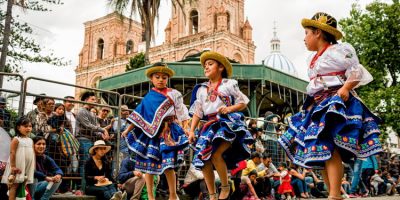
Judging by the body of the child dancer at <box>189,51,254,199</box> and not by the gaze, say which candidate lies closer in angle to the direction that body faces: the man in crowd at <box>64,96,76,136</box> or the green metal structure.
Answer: the man in crowd

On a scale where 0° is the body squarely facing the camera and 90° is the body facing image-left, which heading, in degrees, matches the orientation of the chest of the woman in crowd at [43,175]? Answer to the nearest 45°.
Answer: approximately 0°

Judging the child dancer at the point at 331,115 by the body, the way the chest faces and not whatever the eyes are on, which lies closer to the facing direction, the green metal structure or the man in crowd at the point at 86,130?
the man in crowd

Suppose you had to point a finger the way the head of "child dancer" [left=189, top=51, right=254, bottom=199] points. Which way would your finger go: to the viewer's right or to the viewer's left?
to the viewer's left

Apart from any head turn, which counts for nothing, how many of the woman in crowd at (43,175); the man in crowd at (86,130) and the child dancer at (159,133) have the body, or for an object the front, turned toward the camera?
2

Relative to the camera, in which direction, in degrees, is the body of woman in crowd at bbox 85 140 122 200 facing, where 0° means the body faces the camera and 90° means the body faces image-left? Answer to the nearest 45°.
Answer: approximately 315°

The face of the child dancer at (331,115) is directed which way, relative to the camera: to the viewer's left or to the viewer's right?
to the viewer's left
